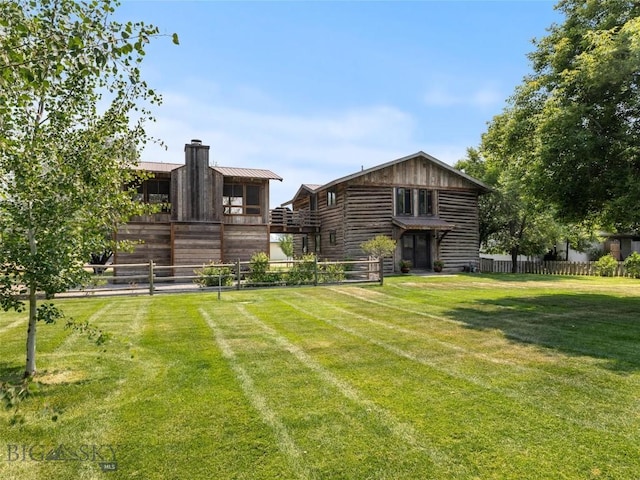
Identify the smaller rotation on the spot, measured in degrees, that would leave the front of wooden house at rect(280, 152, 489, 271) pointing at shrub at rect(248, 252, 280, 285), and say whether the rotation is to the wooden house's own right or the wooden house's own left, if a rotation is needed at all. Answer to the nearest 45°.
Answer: approximately 45° to the wooden house's own right

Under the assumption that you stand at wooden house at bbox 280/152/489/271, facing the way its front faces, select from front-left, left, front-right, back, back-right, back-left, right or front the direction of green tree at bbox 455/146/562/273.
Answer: back-left

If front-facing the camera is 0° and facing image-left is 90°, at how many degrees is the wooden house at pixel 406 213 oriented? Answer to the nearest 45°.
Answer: approximately 0°

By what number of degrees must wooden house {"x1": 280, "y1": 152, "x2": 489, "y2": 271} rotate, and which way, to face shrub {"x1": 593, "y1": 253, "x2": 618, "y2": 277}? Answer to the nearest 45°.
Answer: approximately 90° to its left

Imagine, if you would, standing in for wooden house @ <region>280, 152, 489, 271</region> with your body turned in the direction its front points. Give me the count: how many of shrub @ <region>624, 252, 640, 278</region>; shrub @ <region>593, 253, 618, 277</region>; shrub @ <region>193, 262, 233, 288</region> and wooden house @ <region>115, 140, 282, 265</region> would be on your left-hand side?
2

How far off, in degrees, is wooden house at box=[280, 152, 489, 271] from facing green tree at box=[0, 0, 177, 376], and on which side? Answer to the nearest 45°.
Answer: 0° — it already faces it

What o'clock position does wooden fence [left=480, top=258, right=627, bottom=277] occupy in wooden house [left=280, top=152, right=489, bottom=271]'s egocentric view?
The wooden fence is roughly at 10 o'clock from the wooden house.

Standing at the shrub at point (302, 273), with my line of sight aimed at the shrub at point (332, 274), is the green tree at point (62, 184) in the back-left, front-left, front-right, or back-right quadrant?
back-right
